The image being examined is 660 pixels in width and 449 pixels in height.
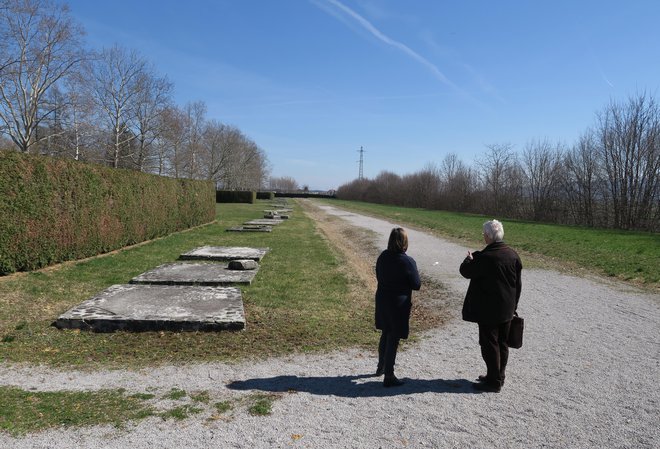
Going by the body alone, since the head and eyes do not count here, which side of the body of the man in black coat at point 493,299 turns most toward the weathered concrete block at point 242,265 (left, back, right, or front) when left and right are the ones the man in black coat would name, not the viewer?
front

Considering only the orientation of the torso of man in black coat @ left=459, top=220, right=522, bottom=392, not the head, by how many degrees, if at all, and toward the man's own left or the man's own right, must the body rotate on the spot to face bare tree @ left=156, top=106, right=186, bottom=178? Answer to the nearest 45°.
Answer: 0° — they already face it

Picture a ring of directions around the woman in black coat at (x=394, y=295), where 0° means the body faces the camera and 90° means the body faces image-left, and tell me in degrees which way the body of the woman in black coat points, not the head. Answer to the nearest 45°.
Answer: approximately 225°

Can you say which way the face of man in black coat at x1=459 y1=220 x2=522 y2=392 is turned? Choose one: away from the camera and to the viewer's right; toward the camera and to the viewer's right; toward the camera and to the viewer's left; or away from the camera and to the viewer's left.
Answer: away from the camera and to the viewer's left

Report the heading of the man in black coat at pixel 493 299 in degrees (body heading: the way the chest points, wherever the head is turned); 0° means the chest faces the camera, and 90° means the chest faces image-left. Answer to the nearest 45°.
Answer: approximately 135°

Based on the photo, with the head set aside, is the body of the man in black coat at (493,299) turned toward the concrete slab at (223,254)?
yes

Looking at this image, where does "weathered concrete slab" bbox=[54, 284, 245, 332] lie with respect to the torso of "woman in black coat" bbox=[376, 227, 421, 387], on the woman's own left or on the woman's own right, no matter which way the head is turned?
on the woman's own left

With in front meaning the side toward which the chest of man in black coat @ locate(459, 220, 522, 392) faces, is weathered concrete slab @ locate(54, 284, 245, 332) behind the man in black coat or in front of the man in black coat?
in front

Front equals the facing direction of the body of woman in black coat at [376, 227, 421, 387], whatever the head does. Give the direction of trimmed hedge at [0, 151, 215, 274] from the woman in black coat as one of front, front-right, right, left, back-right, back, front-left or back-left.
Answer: left

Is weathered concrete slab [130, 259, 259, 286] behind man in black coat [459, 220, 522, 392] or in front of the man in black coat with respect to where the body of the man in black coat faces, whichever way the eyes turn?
in front

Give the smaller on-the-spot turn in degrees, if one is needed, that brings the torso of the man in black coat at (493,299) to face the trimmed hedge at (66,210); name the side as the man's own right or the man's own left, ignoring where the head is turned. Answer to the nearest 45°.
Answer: approximately 45° to the man's own left
